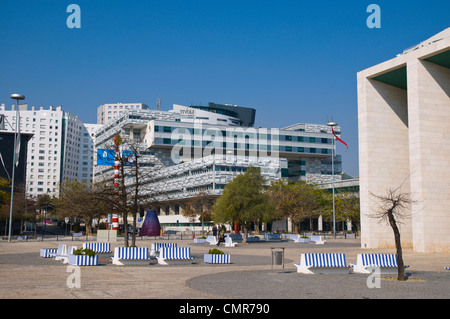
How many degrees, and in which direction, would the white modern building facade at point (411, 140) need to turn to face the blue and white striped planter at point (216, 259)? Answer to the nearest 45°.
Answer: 0° — it already faces it

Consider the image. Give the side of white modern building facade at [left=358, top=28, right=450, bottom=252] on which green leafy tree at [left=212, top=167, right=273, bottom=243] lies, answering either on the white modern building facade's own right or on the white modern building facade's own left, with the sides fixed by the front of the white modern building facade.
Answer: on the white modern building facade's own right

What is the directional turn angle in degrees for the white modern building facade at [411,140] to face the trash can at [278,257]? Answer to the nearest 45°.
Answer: approximately 45° to its left

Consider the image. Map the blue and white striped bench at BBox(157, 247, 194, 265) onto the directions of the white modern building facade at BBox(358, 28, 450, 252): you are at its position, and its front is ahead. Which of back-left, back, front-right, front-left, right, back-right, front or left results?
front

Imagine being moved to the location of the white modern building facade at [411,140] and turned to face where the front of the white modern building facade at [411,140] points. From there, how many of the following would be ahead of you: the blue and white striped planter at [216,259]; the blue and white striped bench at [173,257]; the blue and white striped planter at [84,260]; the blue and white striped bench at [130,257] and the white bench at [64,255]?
5

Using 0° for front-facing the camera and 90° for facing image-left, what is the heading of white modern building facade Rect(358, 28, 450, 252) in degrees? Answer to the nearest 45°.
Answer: approximately 45°

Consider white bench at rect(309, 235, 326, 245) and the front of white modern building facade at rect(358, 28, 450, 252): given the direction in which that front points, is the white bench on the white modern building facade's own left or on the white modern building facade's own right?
on the white modern building facade's own right

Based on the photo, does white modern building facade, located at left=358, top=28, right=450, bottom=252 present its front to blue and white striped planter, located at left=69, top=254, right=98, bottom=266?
yes

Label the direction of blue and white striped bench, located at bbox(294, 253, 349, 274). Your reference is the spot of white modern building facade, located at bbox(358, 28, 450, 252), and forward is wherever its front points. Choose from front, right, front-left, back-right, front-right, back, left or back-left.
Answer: front-left
